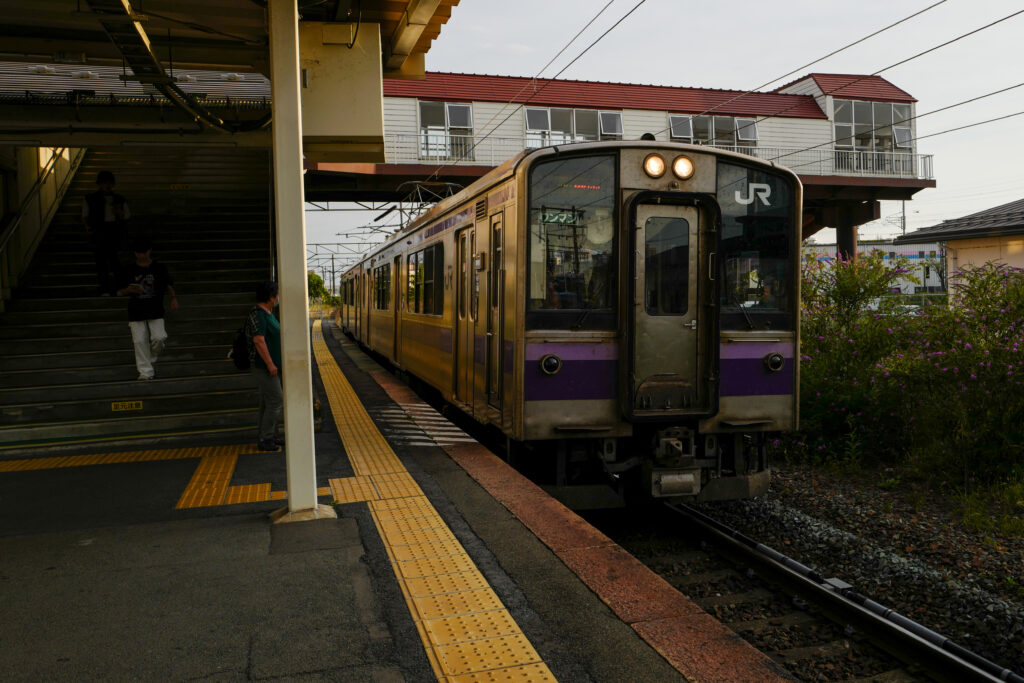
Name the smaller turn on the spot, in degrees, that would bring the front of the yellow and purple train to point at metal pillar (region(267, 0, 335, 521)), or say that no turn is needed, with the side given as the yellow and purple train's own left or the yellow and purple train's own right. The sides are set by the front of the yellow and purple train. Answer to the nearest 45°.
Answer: approximately 90° to the yellow and purple train's own right

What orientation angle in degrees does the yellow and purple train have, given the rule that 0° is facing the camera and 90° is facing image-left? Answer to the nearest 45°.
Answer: approximately 315°

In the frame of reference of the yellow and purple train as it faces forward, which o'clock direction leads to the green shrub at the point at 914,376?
The green shrub is roughly at 9 o'clock from the yellow and purple train.

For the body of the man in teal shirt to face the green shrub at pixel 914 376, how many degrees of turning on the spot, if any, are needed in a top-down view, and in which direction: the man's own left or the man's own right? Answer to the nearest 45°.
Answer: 0° — they already face it

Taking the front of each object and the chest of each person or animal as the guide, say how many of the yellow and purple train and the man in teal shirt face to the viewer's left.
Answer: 0

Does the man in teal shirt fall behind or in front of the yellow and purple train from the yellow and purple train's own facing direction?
in front

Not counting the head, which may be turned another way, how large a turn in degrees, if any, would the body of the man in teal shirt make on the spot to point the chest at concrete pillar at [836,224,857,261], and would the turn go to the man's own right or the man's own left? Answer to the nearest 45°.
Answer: approximately 45° to the man's own left

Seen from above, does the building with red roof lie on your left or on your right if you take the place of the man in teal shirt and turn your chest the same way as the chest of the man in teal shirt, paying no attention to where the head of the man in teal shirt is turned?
on your left

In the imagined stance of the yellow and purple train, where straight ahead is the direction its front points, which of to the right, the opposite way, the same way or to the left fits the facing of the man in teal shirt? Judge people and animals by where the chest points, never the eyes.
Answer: to the left

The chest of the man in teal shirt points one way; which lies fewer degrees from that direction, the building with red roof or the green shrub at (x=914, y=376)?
the green shrub

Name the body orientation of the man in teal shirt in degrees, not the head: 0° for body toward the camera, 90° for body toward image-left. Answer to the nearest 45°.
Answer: approximately 270°

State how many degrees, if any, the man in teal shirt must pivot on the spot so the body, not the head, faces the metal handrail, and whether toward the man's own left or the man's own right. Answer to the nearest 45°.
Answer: approximately 135° to the man's own left
